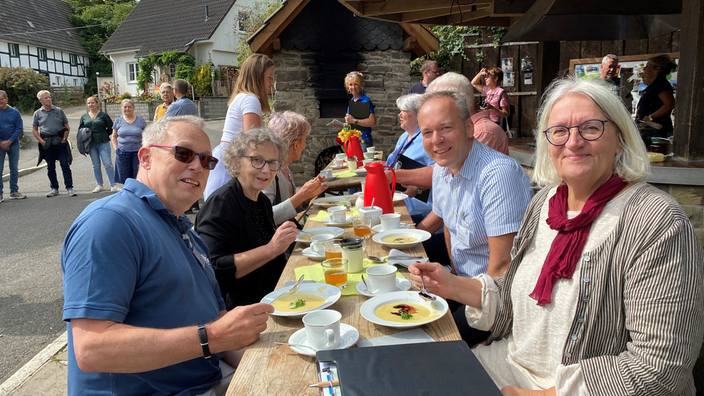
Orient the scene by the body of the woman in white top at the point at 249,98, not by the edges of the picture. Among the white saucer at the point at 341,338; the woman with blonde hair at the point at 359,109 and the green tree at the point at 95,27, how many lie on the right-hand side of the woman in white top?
1

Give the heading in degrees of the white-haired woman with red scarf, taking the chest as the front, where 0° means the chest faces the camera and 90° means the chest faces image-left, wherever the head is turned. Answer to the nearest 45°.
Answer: approximately 45°

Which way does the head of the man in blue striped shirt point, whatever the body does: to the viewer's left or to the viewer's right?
to the viewer's left

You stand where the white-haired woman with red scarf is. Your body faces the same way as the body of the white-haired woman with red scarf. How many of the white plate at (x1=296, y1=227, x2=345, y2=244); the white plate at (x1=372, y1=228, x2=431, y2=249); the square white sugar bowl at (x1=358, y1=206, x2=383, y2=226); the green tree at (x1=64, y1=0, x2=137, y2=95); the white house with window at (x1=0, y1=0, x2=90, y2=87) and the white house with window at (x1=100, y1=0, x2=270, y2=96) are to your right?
6

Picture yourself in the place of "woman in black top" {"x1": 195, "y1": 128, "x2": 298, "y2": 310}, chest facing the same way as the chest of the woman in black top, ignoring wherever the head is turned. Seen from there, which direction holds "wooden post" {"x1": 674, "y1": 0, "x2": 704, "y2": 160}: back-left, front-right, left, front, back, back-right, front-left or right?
front-left

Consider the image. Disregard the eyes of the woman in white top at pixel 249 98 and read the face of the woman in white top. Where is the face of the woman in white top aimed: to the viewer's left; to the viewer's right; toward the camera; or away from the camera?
to the viewer's right

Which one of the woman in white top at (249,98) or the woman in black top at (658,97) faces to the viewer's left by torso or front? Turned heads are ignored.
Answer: the woman in black top

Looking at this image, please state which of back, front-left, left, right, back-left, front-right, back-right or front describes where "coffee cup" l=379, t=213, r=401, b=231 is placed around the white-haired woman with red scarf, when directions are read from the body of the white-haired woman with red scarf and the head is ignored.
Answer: right

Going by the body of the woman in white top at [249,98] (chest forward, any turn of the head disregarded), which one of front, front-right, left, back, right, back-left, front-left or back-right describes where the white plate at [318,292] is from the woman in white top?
right

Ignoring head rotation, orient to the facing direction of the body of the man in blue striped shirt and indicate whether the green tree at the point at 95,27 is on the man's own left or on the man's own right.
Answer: on the man's own right
